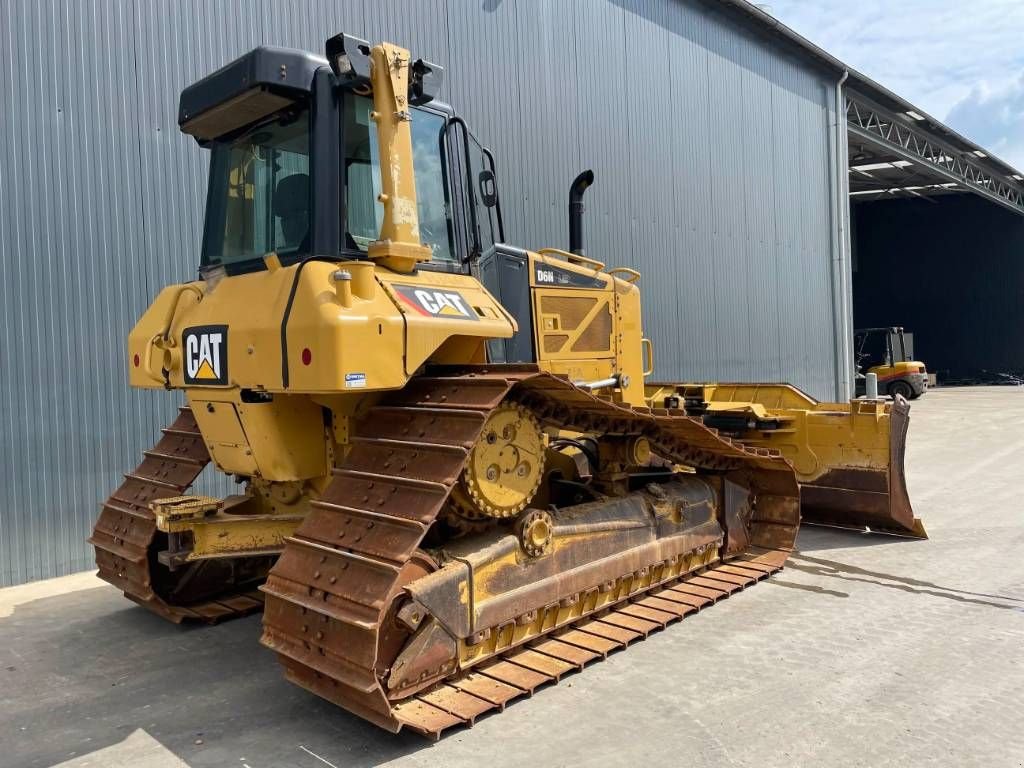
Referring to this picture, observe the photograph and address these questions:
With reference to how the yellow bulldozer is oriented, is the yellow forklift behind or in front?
in front

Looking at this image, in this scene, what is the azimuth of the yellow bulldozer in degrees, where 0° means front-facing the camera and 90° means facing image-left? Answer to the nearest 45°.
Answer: approximately 225°
